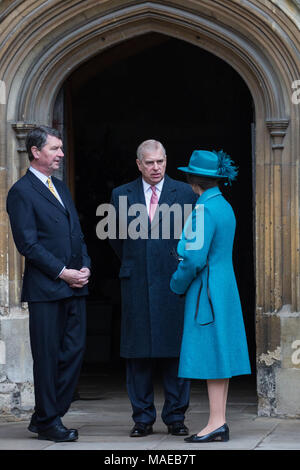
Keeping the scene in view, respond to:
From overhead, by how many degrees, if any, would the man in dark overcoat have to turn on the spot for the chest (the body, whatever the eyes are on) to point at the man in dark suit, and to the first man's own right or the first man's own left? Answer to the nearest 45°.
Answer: approximately 90° to the first man's own right

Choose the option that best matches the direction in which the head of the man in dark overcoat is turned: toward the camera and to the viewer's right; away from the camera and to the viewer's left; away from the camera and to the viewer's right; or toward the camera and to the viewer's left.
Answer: toward the camera and to the viewer's right

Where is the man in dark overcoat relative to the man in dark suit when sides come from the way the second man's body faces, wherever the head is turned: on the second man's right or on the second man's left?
on the second man's left

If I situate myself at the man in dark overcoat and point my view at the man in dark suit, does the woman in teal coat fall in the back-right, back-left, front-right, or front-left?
back-left

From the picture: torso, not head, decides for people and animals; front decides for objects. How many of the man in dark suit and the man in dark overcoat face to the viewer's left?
0

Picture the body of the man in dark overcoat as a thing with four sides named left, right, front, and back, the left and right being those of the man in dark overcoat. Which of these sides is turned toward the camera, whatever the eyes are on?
front

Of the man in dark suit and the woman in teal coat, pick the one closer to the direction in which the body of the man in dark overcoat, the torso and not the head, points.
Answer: the woman in teal coat

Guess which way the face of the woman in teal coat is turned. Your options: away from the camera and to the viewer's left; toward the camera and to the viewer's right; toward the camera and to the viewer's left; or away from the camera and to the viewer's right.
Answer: away from the camera and to the viewer's left

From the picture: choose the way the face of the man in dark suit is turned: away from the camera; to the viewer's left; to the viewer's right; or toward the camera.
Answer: to the viewer's right

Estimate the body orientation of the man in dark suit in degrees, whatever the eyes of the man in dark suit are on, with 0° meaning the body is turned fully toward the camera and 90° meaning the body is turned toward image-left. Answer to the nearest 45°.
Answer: approximately 315°

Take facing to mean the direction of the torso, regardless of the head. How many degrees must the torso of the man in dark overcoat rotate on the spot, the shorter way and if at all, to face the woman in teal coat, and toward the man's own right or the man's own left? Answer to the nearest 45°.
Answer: approximately 45° to the man's own left

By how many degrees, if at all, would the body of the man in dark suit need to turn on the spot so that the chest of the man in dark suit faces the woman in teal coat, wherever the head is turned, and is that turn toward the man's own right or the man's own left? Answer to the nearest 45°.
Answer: approximately 45° to the man's own left

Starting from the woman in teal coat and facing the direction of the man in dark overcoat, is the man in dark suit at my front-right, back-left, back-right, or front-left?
front-left
